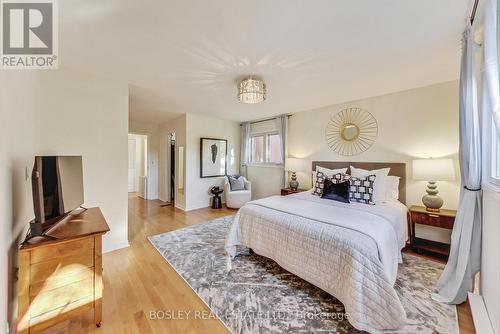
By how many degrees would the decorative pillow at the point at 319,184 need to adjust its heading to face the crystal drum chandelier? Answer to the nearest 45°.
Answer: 0° — it already faces it

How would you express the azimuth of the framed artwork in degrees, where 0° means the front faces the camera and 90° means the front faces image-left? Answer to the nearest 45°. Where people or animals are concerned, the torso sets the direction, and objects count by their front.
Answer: approximately 315°

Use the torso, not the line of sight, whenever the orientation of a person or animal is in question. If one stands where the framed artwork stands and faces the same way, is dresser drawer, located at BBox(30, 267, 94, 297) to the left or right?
on its right

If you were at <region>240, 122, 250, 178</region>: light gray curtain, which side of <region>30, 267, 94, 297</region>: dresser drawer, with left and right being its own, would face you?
left

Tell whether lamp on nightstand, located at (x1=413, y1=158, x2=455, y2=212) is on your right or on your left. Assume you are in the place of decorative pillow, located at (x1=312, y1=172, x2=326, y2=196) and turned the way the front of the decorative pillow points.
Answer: on your left

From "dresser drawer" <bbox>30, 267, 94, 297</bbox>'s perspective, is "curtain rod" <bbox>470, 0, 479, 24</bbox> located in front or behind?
in front

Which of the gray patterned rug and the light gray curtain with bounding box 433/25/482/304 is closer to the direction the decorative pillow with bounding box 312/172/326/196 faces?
the gray patterned rug

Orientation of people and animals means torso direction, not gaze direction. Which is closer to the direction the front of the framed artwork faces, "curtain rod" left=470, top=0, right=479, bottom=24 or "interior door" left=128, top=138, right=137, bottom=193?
the curtain rod

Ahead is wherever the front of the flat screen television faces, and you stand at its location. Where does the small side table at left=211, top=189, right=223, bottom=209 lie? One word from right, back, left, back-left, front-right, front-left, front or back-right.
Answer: left
